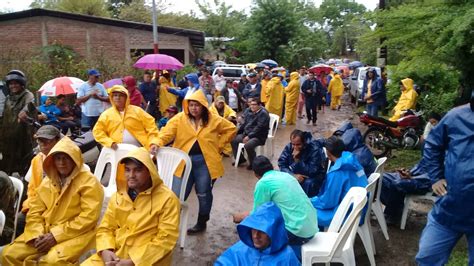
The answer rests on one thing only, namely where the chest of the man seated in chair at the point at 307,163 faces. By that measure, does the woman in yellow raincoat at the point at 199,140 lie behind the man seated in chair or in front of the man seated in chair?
in front

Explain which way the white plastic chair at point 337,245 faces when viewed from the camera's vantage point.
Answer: facing to the left of the viewer

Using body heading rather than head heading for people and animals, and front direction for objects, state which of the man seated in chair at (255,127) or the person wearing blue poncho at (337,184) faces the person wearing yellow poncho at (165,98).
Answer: the person wearing blue poncho

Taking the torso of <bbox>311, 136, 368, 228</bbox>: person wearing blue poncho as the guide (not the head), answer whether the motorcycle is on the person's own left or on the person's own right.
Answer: on the person's own right

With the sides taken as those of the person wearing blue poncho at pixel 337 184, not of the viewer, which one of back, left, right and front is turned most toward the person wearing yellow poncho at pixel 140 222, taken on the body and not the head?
left
